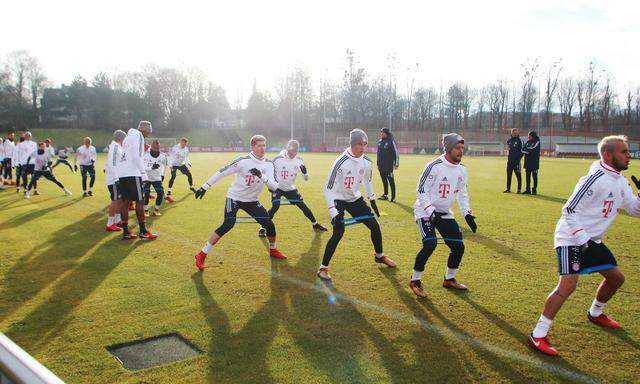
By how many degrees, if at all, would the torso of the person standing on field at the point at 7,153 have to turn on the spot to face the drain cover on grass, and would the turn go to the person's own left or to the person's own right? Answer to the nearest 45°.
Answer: approximately 90° to the person's own right

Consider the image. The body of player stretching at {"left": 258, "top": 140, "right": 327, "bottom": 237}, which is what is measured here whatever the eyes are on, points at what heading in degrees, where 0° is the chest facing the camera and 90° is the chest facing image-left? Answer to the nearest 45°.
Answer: approximately 0°

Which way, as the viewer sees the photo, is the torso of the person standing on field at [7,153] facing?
to the viewer's right

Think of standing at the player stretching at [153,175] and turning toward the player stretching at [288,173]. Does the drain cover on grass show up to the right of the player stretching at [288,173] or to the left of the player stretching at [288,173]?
right

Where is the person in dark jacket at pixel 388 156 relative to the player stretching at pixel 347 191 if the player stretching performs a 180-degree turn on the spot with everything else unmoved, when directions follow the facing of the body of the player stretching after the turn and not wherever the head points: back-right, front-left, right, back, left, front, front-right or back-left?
front-right

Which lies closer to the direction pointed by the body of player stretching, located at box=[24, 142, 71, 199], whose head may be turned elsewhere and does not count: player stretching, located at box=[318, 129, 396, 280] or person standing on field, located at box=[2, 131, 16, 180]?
the player stretching

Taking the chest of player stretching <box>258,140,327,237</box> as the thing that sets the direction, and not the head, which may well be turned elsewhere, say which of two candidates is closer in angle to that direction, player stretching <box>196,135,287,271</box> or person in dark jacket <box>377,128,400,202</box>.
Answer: the player stretching
